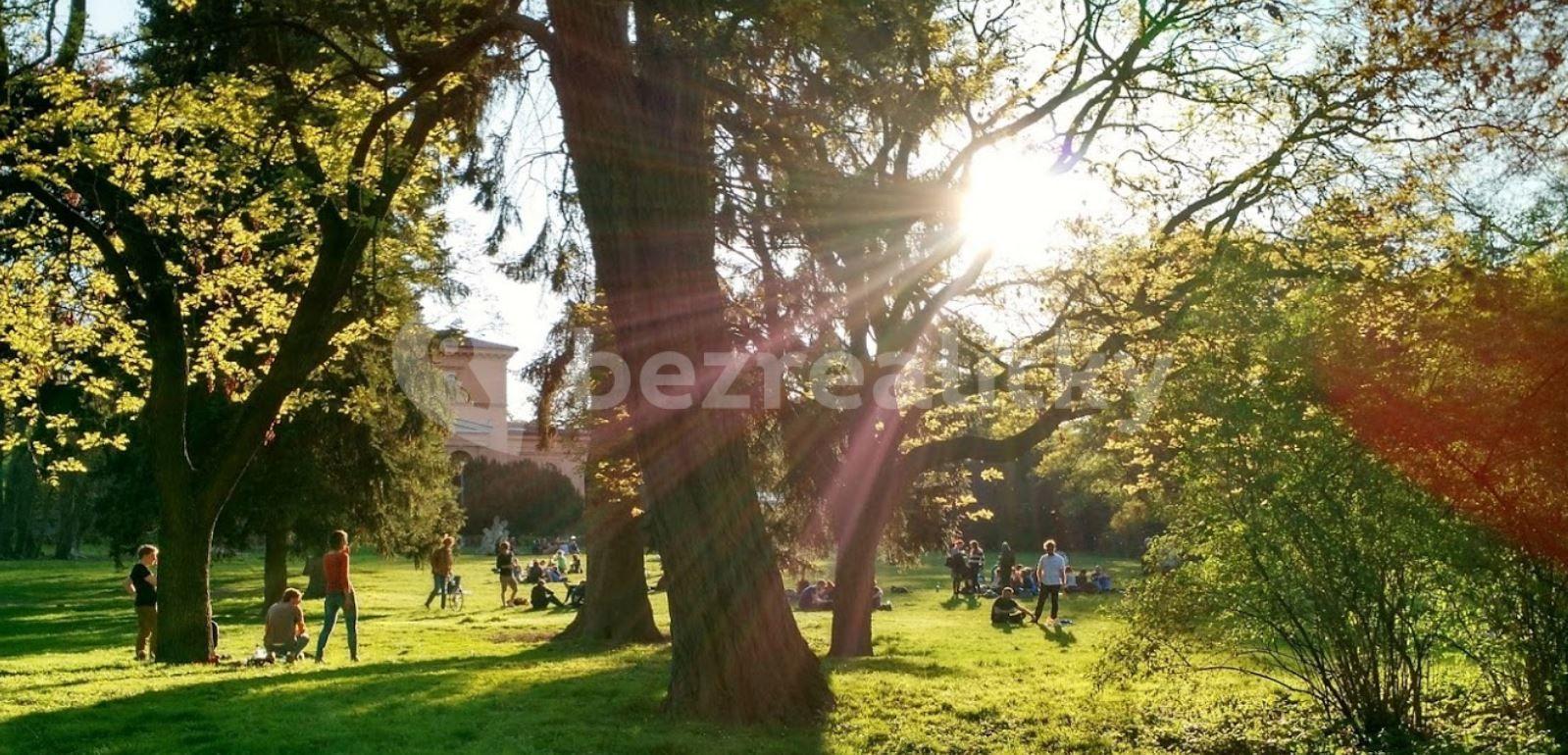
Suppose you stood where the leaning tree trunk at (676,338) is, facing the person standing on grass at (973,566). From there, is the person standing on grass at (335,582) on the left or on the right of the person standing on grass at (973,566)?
left

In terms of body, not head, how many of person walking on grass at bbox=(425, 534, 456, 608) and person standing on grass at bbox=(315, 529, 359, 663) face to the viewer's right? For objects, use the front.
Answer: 1

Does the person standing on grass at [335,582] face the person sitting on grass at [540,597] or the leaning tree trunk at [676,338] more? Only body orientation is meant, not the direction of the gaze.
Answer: the person sitting on grass

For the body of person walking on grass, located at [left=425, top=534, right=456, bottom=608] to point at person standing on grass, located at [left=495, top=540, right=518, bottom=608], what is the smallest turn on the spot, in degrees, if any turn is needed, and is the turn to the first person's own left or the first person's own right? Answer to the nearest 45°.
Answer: approximately 45° to the first person's own left

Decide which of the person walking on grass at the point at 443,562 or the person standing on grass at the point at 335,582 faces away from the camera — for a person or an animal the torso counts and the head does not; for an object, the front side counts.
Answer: the person standing on grass at the point at 335,582

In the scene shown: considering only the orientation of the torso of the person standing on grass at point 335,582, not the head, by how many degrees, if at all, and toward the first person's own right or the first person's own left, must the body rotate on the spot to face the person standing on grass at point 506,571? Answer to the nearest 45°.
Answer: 0° — they already face them

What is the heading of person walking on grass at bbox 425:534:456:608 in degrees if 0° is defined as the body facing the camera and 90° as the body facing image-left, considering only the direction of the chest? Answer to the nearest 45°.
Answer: approximately 270°

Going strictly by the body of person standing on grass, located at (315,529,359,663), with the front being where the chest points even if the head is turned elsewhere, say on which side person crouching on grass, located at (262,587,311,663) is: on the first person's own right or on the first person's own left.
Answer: on the first person's own left

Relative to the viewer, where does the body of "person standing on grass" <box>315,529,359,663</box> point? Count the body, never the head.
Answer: away from the camera

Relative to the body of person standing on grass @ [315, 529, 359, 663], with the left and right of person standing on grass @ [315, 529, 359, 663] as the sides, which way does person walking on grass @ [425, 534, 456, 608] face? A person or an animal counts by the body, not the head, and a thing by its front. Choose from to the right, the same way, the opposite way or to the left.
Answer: to the right

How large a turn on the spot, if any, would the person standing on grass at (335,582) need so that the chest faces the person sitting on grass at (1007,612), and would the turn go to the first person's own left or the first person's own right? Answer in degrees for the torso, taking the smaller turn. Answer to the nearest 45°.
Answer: approximately 45° to the first person's own right
